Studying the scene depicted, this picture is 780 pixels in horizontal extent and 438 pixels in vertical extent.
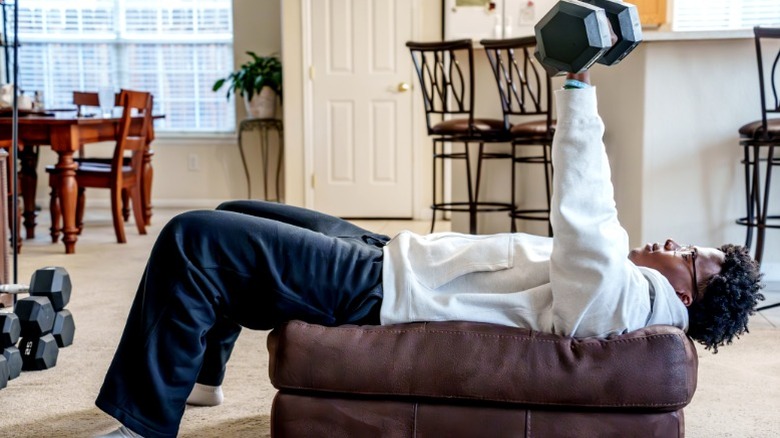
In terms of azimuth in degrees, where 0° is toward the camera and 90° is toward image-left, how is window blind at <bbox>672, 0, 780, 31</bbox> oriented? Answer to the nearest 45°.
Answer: approximately 0°

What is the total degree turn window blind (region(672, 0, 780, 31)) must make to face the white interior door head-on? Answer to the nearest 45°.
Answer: approximately 45° to its right

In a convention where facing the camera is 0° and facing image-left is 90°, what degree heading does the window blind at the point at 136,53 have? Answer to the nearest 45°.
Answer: approximately 0°

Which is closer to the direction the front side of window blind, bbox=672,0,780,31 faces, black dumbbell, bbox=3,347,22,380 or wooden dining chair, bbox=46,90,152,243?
the black dumbbell

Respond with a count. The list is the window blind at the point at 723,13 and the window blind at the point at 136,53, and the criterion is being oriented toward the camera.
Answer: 2

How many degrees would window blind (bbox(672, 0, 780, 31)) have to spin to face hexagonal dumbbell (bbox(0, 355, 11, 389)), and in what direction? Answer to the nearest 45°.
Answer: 0° — it already faces it

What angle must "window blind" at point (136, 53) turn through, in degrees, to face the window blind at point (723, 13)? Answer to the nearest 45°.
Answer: approximately 45° to its left

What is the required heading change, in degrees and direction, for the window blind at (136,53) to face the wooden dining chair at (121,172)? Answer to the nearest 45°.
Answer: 0° — it already faces it

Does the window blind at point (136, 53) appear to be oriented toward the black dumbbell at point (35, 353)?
yes
